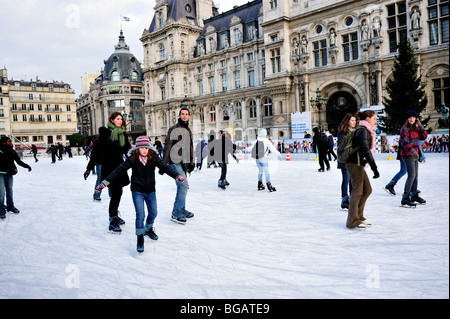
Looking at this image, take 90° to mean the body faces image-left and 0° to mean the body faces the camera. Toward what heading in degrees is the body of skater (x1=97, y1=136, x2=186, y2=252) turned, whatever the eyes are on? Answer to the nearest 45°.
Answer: approximately 0°

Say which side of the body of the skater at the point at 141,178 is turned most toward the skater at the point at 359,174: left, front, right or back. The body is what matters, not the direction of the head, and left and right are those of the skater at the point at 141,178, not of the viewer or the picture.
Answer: left

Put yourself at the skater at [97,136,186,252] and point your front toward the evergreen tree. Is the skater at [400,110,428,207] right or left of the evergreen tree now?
right

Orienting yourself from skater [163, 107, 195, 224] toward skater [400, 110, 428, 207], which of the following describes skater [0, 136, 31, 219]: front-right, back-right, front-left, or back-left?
back-left

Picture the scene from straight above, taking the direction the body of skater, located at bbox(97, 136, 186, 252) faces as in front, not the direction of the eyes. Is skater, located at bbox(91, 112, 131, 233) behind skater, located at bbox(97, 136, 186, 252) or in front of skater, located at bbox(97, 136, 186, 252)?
behind

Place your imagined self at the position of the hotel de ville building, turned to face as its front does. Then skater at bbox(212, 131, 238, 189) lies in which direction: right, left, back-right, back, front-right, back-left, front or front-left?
front-left

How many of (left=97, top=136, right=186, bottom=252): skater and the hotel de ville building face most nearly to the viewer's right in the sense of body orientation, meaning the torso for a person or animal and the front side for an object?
0
